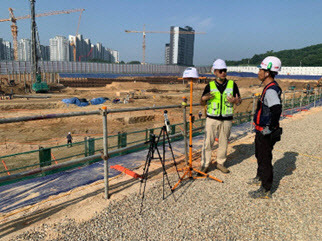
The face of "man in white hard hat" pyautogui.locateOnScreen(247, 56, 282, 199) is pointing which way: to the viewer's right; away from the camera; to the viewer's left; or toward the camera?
to the viewer's left

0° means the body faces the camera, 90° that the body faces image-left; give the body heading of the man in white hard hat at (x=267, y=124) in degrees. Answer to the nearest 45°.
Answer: approximately 90°

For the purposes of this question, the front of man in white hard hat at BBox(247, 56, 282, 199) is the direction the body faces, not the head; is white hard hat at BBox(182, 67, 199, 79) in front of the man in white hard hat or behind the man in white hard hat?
in front
